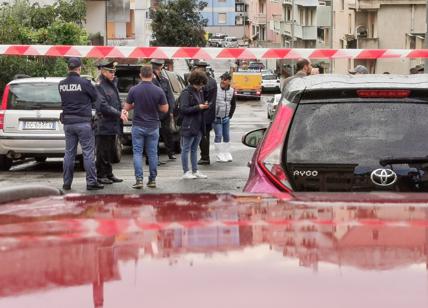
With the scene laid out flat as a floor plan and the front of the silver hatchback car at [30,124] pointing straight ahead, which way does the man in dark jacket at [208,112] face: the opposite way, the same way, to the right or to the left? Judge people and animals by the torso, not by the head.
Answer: the opposite way

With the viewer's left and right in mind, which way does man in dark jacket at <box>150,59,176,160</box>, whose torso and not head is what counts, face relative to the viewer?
facing the viewer and to the left of the viewer

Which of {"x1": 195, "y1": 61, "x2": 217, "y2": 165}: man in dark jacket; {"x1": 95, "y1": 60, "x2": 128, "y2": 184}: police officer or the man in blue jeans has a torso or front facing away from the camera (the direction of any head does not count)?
the man in blue jeans

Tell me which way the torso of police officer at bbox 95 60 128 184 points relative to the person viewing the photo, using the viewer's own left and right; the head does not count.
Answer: facing to the right of the viewer

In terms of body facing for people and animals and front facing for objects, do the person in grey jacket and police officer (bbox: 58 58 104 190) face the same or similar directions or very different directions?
very different directions

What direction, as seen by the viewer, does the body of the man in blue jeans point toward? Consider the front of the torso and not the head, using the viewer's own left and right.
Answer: facing away from the viewer

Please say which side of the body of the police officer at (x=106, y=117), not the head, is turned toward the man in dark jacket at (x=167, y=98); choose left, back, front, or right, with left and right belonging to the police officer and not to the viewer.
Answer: left

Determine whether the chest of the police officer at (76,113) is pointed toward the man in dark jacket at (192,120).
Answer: yes

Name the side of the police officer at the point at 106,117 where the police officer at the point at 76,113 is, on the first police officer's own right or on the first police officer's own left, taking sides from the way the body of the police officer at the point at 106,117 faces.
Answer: on the first police officer's own right
